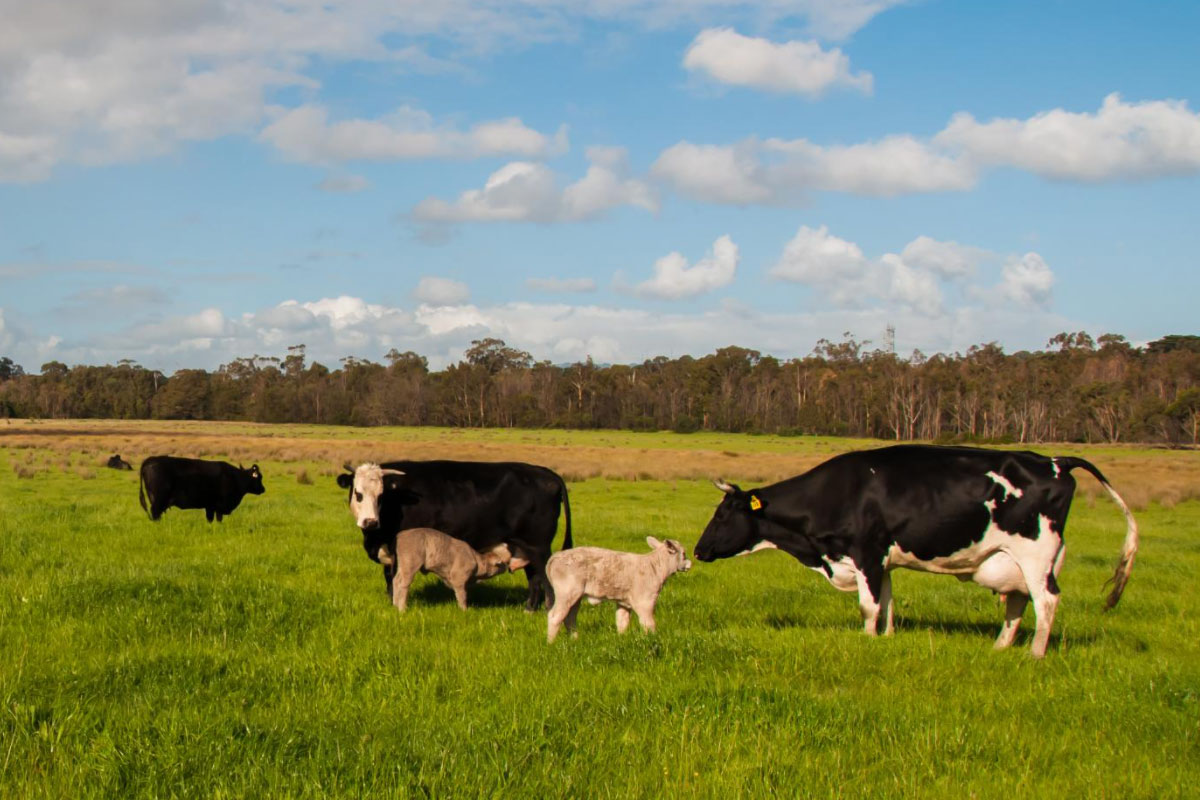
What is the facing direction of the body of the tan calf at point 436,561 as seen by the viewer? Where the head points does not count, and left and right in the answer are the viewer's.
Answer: facing to the right of the viewer

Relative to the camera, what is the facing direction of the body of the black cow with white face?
to the viewer's left

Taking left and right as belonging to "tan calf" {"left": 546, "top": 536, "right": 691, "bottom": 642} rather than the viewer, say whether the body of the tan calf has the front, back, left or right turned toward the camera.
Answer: right

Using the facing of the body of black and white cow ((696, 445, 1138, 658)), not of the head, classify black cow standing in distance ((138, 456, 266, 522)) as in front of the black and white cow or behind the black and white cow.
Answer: in front

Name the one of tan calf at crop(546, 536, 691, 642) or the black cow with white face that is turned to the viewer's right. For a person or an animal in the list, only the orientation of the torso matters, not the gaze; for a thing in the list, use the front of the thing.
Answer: the tan calf

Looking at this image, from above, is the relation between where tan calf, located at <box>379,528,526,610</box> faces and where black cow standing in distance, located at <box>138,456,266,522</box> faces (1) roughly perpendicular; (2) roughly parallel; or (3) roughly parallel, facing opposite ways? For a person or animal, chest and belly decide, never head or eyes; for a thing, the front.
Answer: roughly parallel

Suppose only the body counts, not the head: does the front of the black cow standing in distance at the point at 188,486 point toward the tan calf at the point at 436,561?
no

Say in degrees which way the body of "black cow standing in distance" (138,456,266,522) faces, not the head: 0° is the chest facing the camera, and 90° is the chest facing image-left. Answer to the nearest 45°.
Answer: approximately 270°

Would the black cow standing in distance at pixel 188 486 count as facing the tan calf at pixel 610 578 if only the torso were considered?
no

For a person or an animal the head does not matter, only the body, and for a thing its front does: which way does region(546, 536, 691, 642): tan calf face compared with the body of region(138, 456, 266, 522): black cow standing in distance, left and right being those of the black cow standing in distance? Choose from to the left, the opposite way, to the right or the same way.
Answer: the same way

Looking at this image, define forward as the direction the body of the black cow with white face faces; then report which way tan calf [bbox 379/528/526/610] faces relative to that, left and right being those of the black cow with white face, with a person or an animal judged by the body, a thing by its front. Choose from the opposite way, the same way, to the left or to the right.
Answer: the opposite way

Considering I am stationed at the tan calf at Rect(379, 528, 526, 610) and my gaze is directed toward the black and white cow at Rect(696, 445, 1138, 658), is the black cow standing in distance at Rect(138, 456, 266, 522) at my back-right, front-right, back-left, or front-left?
back-left

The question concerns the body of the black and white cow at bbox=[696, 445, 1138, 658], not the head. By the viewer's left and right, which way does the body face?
facing to the left of the viewer
